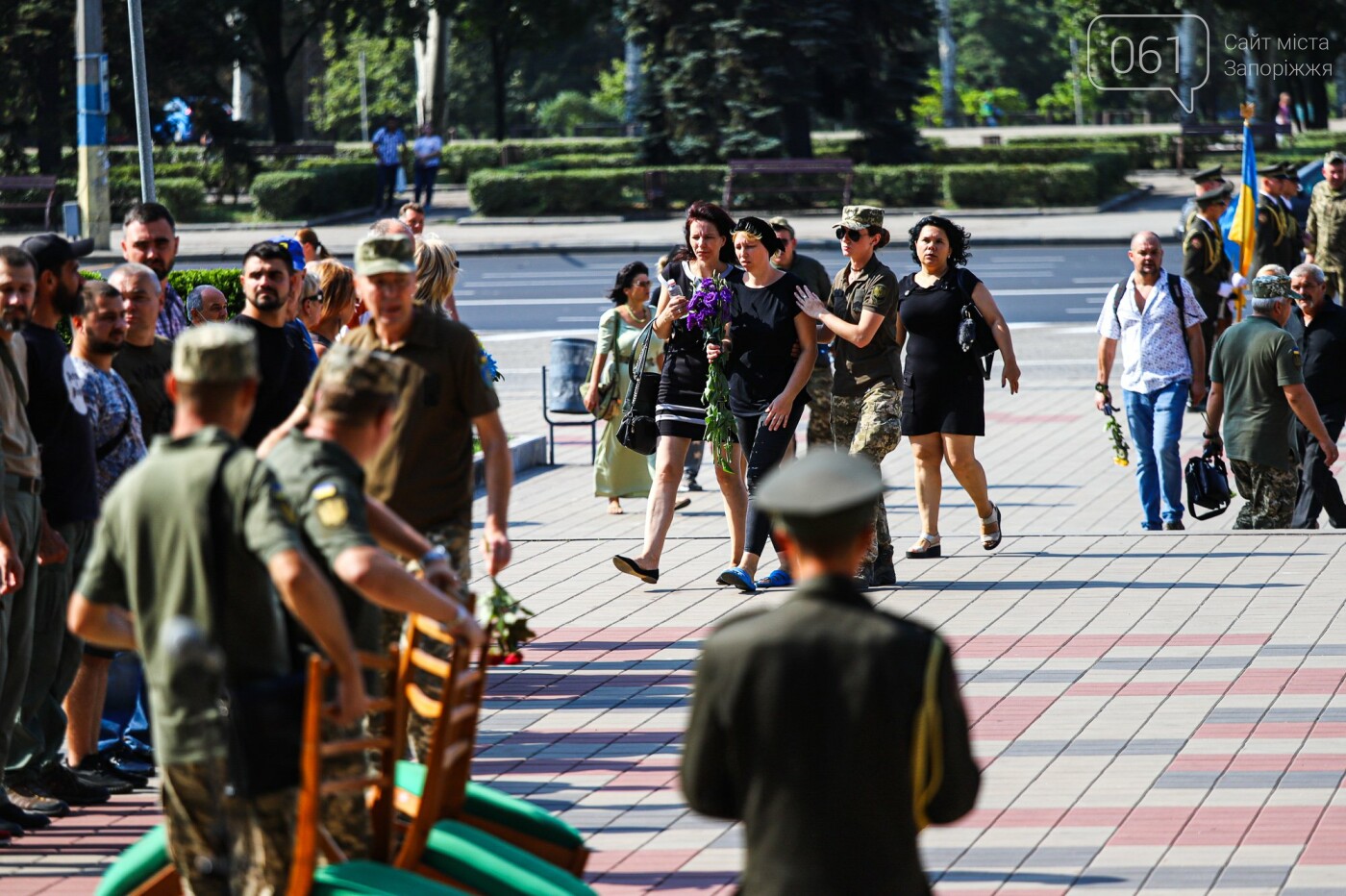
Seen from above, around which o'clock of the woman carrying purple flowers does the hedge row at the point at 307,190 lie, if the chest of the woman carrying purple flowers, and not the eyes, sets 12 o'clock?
The hedge row is roughly at 4 o'clock from the woman carrying purple flowers.

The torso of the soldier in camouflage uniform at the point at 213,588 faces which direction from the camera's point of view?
away from the camera

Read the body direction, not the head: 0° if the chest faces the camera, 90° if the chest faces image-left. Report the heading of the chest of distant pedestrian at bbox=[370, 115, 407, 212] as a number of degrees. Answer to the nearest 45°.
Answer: approximately 0°

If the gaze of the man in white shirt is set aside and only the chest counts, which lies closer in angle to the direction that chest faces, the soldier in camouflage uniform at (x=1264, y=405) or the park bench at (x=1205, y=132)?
the soldier in camouflage uniform

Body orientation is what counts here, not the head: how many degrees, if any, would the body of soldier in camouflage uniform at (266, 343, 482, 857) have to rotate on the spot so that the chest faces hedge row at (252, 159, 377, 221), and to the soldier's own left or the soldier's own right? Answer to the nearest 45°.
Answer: approximately 45° to the soldier's own left

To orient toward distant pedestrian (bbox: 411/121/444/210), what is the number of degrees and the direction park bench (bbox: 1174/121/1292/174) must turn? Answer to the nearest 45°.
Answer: approximately 45° to its right

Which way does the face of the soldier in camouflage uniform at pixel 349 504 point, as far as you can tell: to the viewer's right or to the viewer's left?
to the viewer's right

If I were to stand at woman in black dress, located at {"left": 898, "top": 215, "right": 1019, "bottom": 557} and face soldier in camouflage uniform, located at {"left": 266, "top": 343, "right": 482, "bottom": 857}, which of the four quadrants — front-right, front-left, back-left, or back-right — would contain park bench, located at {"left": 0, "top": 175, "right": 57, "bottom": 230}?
back-right

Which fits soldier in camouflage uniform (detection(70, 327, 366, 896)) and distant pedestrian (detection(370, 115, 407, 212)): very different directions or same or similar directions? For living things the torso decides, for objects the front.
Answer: very different directions

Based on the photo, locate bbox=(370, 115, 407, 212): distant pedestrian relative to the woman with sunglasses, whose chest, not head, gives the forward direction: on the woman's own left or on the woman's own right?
on the woman's own right

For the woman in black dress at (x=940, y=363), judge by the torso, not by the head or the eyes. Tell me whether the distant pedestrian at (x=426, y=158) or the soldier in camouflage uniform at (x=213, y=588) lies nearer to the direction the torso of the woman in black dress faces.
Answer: the soldier in camouflage uniform
